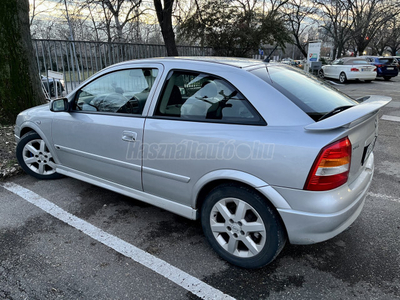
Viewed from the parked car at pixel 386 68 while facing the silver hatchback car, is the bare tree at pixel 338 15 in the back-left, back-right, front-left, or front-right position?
back-right

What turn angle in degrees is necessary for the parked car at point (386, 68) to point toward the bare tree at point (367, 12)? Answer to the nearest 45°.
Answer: approximately 45° to its right

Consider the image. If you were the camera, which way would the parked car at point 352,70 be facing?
facing away from the viewer and to the left of the viewer

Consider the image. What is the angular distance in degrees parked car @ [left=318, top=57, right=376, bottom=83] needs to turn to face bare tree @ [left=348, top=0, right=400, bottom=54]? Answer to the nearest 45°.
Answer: approximately 45° to its right

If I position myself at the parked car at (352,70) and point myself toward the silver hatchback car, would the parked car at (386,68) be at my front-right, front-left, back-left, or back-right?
back-left

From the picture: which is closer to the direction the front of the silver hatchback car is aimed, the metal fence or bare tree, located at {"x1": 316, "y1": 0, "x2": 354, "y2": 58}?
the metal fence

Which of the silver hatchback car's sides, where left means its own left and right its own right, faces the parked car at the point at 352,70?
right

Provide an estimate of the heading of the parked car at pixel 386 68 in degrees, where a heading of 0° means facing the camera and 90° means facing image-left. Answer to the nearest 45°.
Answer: approximately 135°

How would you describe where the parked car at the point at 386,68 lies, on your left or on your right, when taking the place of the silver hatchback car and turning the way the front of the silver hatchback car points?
on your right

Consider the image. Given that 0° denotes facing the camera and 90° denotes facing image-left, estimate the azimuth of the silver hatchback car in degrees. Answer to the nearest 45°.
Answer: approximately 135°
